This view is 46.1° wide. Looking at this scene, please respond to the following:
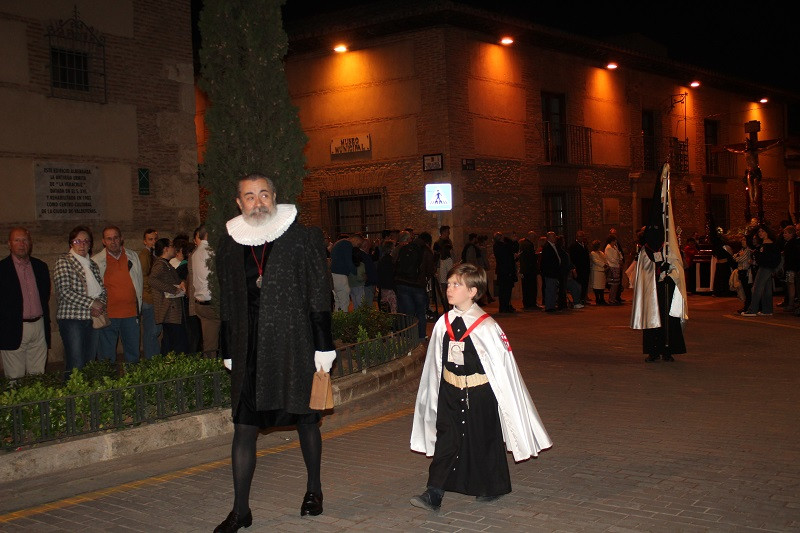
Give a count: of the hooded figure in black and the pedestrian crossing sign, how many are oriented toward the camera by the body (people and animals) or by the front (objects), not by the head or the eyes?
2

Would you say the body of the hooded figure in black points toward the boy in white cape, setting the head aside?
yes

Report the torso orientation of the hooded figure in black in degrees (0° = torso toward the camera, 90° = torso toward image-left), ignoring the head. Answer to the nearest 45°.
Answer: approximately 0°

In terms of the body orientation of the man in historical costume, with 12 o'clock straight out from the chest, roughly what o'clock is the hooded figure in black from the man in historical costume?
The hooded figure in black is roughly at 6 o'clock from the man in historical costume.

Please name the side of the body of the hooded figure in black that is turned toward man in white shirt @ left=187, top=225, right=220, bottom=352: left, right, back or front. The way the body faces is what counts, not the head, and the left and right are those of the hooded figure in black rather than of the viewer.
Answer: right

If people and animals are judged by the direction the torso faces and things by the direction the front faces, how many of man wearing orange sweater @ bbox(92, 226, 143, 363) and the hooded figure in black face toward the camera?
2

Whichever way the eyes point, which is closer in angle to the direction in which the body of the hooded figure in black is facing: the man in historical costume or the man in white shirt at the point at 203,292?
the man in historical costume

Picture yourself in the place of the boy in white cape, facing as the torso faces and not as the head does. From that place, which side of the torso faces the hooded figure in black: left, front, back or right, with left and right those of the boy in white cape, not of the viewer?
back

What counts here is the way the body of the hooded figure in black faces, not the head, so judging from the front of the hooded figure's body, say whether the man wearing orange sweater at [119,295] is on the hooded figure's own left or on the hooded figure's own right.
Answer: on the hooded figure's own right
